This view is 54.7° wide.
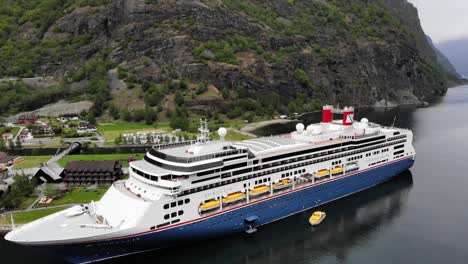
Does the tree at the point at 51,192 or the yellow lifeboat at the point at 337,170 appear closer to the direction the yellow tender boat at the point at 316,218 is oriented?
the tree

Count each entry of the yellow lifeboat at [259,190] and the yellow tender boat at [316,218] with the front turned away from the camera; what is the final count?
0

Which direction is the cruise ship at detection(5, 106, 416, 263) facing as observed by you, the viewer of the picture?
facing the viewer and to the left of the viewer

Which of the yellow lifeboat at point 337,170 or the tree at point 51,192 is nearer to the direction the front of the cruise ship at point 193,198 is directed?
the tree

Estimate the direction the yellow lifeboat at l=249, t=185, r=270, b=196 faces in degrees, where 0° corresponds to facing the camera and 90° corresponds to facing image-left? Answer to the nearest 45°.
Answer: approximately 45°

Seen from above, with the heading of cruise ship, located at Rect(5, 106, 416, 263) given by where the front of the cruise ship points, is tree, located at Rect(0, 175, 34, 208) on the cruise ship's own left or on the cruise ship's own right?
on the cruise ship's own right

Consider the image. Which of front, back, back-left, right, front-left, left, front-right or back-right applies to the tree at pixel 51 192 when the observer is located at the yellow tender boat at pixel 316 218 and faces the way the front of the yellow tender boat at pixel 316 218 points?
front-right

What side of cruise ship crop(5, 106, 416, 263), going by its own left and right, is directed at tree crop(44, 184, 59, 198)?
right

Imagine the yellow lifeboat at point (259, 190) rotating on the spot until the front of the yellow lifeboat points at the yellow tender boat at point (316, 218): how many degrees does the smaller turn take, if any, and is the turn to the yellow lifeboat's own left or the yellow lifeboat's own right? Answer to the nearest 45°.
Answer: approximately 180°
